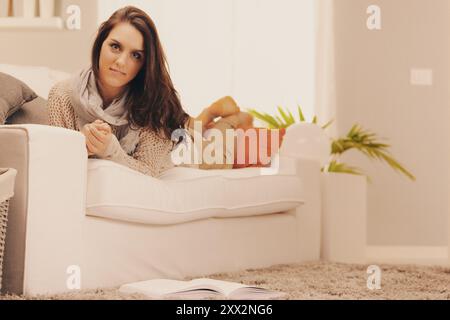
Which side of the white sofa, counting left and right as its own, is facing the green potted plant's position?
left

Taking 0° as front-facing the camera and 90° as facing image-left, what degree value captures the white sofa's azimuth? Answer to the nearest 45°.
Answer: approximately 315°
